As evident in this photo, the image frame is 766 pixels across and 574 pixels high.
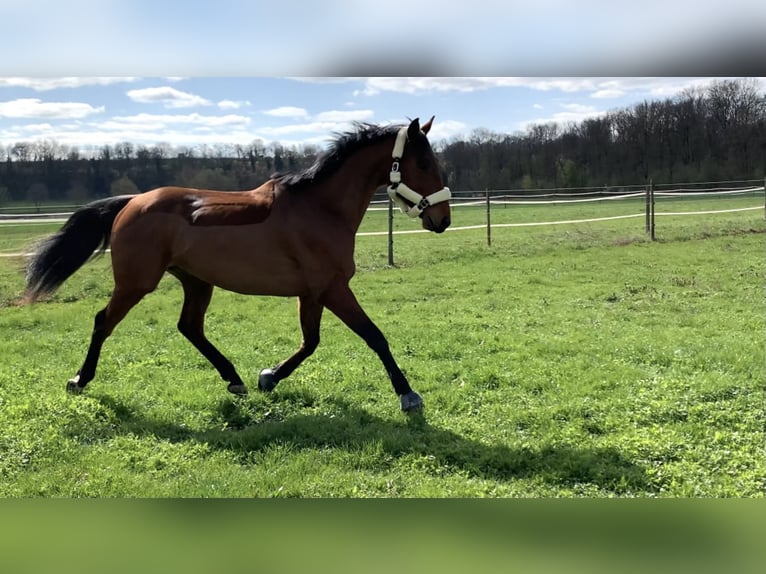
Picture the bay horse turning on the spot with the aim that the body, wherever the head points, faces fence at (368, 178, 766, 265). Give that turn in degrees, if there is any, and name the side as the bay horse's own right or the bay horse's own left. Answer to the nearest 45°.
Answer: approximately 45° to the bay horse's own left

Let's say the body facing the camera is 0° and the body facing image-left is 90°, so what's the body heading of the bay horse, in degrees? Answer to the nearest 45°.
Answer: approximately 270°
